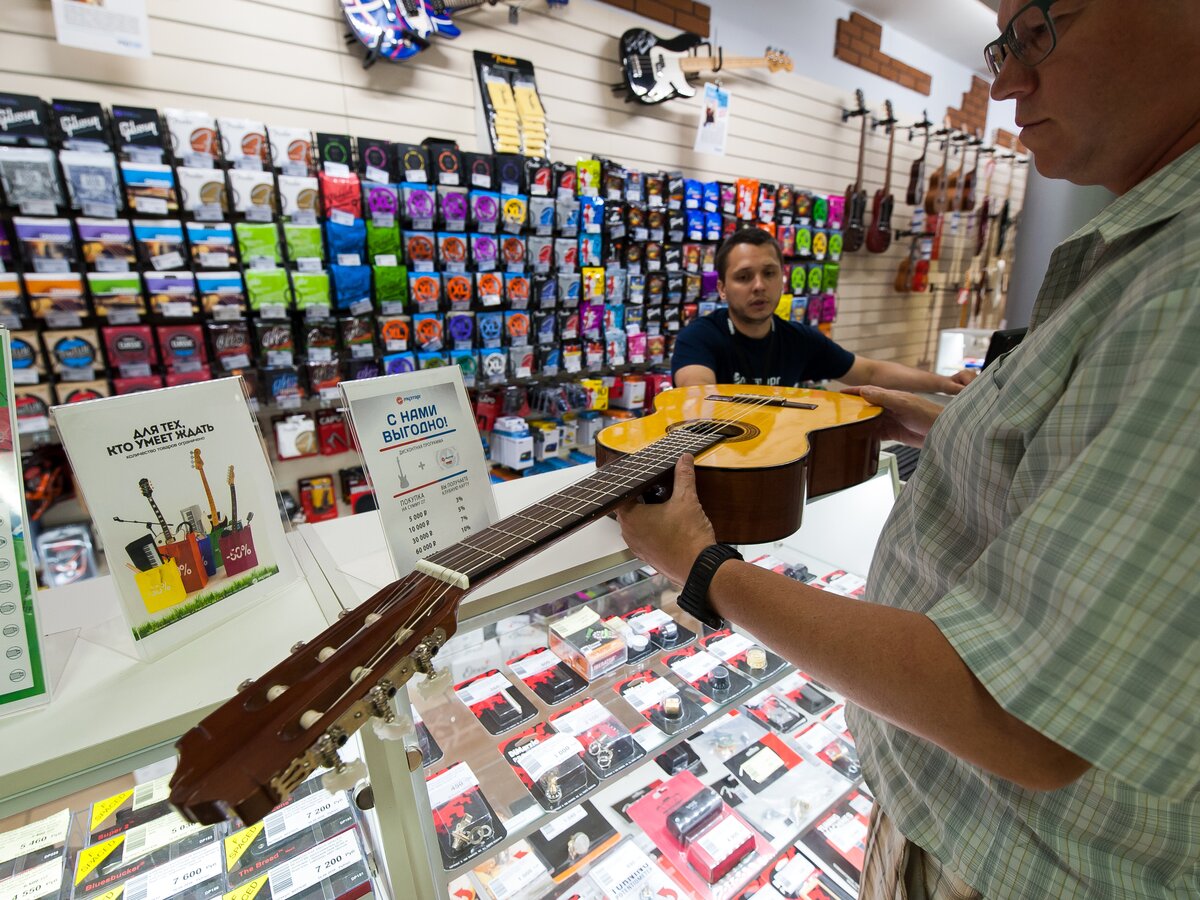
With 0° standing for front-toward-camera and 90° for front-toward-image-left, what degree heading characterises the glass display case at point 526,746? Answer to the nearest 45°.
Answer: approximately 315°

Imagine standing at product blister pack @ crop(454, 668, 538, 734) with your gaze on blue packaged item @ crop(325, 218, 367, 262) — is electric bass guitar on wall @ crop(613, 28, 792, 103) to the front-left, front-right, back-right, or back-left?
front-right

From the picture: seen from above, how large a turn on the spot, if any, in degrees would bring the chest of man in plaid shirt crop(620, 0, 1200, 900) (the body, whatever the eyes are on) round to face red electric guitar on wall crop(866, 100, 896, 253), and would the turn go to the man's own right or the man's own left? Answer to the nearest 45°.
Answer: approximately 90° to the man's own right

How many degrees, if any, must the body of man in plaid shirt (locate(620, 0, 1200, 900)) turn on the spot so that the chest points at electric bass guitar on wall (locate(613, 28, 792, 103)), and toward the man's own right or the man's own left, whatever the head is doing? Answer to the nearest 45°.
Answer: approximately 45° to the man's own right

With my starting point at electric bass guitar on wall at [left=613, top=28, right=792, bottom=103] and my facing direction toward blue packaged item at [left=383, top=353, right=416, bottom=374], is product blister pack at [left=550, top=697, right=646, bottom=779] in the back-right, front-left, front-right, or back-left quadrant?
front-left

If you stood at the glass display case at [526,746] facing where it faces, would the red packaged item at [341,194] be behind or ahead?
behind

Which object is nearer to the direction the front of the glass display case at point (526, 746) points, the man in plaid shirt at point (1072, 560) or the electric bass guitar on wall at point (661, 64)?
the man in plaid shirt

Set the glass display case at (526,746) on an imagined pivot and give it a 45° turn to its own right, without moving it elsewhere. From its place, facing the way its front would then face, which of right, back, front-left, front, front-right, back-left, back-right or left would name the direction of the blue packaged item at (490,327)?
back

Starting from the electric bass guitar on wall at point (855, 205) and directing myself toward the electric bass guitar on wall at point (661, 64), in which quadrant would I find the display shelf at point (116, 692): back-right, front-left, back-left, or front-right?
front-left

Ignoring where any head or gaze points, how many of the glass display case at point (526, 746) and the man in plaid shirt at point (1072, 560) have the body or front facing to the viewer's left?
1

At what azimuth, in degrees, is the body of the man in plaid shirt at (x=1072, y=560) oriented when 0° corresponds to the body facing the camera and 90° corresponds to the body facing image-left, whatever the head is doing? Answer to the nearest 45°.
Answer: approximately 90°

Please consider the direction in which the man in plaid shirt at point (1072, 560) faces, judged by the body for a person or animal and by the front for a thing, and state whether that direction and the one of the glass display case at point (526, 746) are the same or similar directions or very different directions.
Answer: very different directions

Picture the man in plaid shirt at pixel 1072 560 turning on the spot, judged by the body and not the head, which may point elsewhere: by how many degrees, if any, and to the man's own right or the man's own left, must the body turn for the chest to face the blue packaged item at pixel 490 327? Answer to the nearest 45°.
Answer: approximately 45° to the man's own right

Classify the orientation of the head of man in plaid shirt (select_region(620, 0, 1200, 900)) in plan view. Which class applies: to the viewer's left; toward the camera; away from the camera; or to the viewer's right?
to the viewer's left
